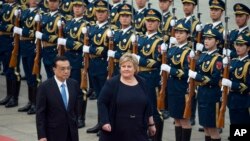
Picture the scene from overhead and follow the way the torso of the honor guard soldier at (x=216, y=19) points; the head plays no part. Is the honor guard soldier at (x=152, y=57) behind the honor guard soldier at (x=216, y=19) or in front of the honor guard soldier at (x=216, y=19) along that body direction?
in front

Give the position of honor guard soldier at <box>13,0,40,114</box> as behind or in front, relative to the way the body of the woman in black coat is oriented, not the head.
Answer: behind

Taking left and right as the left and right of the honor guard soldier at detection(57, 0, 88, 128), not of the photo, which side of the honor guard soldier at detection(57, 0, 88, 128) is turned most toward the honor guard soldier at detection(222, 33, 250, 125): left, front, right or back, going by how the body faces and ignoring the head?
left

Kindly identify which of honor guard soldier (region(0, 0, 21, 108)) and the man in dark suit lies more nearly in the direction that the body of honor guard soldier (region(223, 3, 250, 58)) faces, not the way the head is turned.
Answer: the man in dark suit

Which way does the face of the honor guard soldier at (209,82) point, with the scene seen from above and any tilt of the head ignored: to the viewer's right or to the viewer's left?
to the viewer's left

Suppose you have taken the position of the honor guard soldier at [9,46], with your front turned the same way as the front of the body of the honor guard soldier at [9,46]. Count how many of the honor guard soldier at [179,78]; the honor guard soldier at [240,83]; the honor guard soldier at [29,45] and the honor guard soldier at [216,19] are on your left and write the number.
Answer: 4

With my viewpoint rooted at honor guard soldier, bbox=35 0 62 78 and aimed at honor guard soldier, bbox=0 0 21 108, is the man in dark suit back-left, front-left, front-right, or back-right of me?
back-left

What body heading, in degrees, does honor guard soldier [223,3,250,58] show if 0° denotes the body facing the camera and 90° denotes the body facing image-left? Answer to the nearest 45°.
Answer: approximately 45°

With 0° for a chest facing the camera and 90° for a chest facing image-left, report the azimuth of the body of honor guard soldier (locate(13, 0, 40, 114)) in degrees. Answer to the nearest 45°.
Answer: approximately 45°

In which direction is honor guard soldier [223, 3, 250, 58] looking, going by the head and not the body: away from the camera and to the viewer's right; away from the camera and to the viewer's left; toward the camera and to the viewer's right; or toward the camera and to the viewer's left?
toward the camera and to the viewer's left

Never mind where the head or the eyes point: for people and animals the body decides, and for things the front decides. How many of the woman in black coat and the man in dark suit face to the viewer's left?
0
